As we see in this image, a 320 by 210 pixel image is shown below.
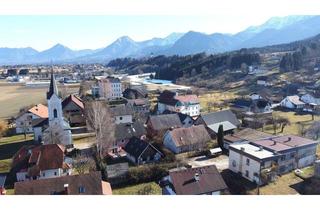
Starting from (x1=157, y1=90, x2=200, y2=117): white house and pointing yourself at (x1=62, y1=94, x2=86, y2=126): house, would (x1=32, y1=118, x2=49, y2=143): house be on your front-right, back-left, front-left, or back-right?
front-left

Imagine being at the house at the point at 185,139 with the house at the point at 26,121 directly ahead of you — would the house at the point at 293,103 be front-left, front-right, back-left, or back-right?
back-right

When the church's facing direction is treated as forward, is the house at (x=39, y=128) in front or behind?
behind
